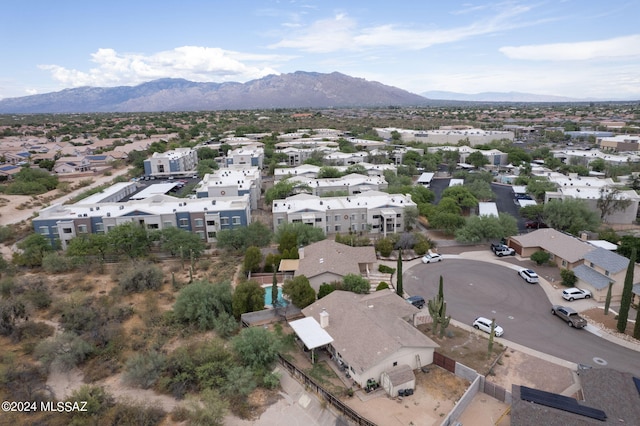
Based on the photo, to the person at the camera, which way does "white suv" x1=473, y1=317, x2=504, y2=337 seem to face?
facing the viewer and to the right of the viewer

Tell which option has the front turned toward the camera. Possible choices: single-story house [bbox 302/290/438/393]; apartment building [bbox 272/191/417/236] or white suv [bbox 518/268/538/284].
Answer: the apartment building

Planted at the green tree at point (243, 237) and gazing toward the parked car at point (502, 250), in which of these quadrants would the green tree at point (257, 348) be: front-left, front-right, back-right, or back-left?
front-right

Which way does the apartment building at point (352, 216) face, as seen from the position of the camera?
facing the viewer

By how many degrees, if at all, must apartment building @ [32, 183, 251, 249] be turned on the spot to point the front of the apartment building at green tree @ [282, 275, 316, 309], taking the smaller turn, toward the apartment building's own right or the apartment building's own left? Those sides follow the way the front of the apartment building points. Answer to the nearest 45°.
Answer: approximately 45° to the apartment building's own left

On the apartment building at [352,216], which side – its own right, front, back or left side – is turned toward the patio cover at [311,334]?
front

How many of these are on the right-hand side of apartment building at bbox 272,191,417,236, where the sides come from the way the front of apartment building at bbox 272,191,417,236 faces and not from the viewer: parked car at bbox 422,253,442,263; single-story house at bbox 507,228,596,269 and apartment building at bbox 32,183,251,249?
1

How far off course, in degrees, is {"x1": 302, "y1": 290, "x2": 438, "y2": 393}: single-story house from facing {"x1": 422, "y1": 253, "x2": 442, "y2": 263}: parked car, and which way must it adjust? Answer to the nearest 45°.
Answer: approximately 45° to its left

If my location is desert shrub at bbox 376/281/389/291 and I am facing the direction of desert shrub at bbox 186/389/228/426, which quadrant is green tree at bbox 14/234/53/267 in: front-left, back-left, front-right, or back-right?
front-right

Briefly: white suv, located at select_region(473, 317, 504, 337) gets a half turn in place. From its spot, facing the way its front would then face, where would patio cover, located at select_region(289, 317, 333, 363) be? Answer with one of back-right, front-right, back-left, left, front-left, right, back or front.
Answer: left

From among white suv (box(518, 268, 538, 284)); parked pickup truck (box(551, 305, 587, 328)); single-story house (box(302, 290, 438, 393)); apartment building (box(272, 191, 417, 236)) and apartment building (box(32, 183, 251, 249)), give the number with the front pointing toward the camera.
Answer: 2

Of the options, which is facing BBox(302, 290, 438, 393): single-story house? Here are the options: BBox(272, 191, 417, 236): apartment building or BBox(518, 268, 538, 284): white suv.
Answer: the apartment building

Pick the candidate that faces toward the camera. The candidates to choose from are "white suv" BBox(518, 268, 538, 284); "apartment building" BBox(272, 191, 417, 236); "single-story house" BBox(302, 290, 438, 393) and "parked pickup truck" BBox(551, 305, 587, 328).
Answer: the apartment building

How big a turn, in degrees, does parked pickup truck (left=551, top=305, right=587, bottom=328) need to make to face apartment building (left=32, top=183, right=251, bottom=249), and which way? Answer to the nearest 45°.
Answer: approximately 45° to its left

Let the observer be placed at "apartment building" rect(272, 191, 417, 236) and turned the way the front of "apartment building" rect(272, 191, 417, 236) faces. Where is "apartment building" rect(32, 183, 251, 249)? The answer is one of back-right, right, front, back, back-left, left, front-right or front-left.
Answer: right

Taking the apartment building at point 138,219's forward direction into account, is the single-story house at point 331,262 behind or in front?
in front
